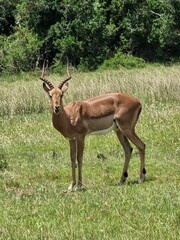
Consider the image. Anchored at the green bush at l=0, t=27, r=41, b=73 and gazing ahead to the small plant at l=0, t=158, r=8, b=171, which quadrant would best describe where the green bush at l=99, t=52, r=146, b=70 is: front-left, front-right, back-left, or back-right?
front-left

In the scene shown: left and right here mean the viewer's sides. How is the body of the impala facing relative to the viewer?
facing the viewer and to the left of the viewer

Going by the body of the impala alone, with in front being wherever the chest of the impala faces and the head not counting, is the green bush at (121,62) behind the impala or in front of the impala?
behind

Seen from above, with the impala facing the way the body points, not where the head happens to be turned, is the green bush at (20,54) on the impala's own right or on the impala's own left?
on the impala's own right
